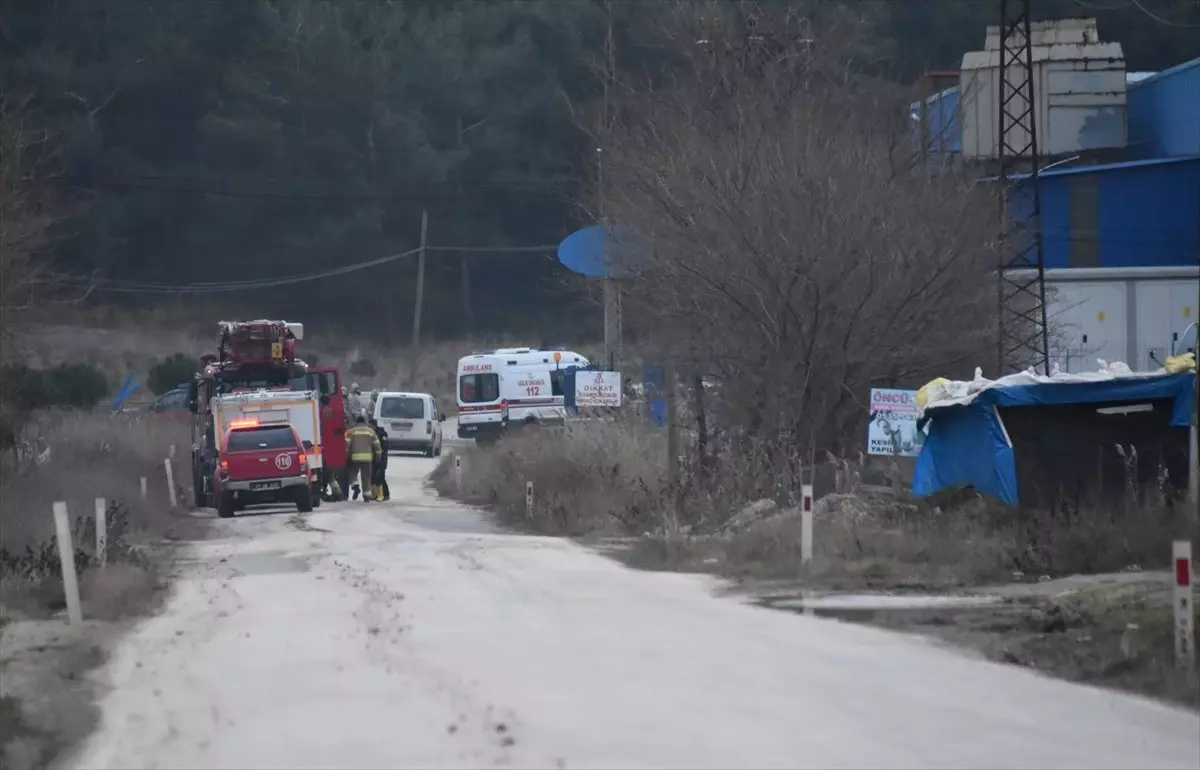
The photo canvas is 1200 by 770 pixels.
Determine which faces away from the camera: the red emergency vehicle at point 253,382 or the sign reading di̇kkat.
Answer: the red emergency vehicle

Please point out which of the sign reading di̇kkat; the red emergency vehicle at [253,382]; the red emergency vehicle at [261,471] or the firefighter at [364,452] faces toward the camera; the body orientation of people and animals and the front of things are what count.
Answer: the sign reading di̇kkat

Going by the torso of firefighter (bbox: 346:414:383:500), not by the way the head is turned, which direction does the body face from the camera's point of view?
away from the camera

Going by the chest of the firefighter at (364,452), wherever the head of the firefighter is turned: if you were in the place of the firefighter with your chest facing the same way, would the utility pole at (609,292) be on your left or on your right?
on your right

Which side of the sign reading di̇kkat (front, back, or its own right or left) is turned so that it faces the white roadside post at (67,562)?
front

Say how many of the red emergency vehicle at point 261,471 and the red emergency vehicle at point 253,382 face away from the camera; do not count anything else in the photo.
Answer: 2

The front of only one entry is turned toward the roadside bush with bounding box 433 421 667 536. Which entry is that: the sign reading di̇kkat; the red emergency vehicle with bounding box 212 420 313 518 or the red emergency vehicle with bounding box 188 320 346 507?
the sign reading di̇kkat

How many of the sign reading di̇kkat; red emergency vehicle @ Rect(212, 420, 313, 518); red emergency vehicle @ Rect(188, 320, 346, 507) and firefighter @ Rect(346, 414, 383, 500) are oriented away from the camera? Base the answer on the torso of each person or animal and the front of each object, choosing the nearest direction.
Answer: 3

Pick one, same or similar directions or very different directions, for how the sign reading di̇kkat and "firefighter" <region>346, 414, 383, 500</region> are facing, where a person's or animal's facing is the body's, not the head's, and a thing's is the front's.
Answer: very different directions

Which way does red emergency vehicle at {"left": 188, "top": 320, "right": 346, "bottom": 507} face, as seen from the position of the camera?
facing away from the viewer

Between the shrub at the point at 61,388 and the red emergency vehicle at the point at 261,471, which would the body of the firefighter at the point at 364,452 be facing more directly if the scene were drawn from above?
the shrub

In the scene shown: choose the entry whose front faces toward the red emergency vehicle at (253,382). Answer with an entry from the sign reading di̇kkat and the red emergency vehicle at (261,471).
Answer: the red emergency vehicle at (261,471)

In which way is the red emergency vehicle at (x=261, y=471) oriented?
away from the camera
